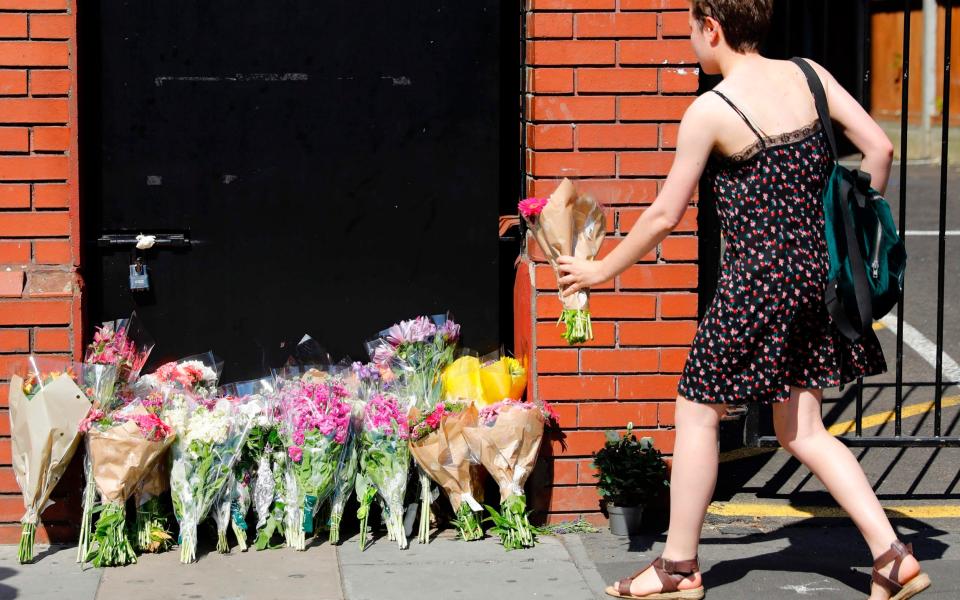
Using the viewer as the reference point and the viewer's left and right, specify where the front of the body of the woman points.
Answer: facing away from the viewer and to the left of the viewer

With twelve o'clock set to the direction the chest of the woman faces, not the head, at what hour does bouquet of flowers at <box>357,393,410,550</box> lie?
The bouquet of flowers is roughly at 11 o'clock from the woman.

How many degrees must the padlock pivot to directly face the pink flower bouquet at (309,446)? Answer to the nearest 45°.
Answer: approximately 45° to its left

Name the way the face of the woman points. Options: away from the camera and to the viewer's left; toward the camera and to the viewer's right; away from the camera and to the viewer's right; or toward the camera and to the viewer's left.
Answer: away from the camera and to the viewer's left

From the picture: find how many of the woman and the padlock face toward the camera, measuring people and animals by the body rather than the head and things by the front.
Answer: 1

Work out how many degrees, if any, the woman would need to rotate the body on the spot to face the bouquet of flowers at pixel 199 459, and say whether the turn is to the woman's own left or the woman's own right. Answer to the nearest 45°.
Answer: approximately 45° to the woman's own left

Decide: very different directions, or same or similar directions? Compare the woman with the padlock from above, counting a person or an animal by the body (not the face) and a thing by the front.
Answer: very different directions
